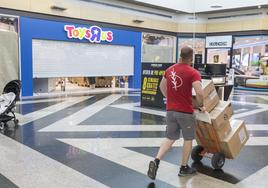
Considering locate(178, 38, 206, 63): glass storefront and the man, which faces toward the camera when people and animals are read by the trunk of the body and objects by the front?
the glass storefront

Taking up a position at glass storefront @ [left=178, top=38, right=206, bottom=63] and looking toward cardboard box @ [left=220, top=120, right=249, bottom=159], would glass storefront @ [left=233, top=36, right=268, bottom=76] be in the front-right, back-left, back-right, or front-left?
front-left

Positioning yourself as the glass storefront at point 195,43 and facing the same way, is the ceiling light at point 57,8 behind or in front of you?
in front

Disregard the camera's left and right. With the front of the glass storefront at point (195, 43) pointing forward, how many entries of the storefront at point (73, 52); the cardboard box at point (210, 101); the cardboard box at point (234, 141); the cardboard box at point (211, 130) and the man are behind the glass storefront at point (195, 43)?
0

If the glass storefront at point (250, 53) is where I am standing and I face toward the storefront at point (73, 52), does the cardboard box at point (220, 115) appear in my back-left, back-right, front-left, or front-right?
front-left

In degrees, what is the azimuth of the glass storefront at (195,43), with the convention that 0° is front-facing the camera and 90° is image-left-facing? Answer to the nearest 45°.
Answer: approximately 0°

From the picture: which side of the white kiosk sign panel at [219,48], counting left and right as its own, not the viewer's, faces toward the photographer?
front

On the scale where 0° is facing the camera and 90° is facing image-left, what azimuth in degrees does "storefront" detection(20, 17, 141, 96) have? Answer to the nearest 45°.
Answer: approximately 315°

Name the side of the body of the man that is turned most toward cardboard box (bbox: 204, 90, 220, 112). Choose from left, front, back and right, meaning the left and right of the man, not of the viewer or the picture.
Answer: front

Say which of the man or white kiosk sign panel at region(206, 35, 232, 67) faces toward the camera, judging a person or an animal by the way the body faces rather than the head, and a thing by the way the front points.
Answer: the white kiosk sign panel

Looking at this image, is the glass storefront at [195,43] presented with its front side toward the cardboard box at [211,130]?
yes

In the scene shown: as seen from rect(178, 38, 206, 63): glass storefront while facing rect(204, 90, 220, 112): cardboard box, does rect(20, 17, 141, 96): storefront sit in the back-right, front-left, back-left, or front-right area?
front-right

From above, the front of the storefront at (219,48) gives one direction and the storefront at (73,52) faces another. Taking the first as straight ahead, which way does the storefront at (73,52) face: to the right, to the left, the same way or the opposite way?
to the left

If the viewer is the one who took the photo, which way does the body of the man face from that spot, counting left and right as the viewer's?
facing away from the viewer and to the right of the viewer

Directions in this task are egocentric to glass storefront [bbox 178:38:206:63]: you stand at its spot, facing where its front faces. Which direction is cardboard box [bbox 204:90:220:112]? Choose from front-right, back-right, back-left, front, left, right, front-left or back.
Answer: front

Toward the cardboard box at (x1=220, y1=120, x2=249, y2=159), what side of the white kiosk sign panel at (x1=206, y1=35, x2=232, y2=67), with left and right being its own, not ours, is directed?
front

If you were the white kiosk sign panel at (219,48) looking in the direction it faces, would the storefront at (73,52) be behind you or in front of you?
in front

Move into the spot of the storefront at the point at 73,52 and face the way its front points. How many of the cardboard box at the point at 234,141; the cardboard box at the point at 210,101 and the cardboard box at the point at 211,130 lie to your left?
0

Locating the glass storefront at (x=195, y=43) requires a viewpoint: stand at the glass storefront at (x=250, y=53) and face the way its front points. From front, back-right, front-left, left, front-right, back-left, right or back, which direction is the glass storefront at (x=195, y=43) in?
front-right
